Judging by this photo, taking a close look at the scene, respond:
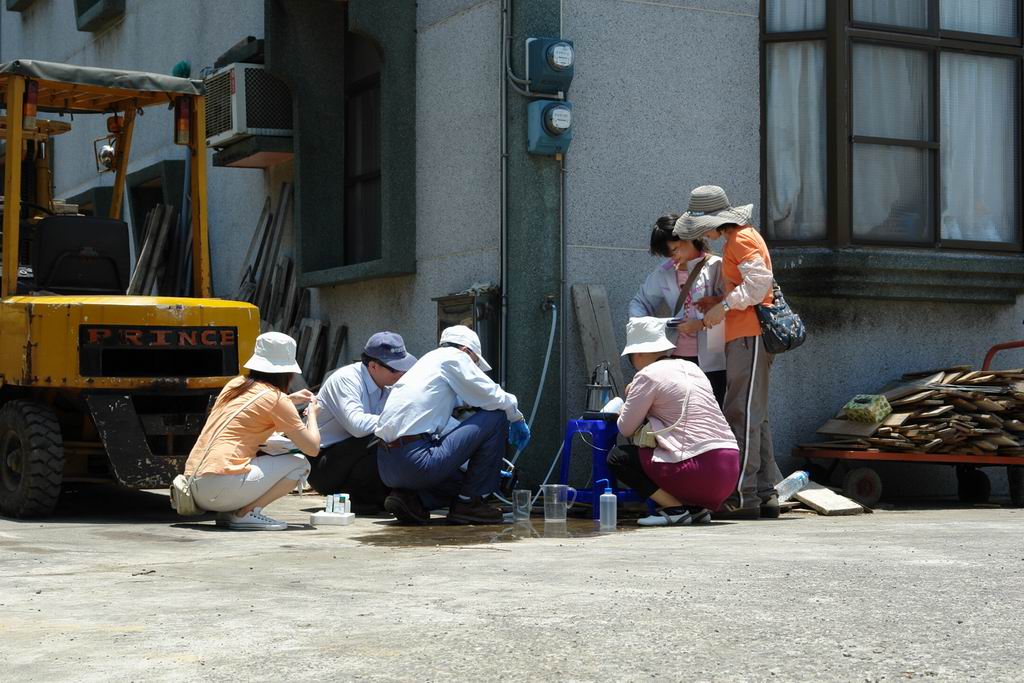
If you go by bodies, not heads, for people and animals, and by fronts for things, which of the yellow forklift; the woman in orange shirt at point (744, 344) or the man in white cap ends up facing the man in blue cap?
the woman in orange shirt

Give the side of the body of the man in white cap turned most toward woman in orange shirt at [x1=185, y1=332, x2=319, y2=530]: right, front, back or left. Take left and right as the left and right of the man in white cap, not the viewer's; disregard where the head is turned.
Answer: back

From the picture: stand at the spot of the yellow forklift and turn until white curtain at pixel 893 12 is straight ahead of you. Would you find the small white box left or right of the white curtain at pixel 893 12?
right

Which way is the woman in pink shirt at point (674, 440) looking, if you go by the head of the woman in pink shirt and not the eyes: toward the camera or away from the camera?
away from the camera

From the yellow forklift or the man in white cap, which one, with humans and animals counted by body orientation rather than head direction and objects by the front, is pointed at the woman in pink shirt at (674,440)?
the man in white cap

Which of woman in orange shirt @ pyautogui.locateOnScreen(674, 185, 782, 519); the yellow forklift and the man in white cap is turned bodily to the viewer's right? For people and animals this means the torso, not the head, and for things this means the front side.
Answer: the man in white cap

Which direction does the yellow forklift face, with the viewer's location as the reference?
facing away from the viewer and to the left of the viewer

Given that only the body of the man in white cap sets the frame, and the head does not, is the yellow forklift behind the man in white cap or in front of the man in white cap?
behind

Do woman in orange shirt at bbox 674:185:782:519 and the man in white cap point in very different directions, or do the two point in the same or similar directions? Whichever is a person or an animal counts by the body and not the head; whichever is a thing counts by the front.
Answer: very different directions

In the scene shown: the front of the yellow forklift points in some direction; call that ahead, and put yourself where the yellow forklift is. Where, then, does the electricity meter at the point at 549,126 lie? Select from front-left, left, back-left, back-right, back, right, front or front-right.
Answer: back-right

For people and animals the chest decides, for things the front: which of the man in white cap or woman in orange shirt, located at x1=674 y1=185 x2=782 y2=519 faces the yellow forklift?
the woman in orange shirt

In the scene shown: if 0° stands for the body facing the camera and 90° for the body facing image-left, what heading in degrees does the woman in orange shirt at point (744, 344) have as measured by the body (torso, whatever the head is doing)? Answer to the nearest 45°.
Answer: approximately 90°

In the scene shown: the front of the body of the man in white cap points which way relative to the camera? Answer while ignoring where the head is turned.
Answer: to the viewer's right

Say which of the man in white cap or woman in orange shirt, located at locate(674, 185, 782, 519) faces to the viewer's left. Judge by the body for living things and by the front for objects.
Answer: the woman in orange shirt

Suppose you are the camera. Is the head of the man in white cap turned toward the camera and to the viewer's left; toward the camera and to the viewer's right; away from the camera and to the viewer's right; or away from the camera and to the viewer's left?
away from the camera and to the viewer's right

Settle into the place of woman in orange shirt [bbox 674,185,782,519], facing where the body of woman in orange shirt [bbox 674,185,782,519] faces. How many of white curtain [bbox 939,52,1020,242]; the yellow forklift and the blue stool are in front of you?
2
